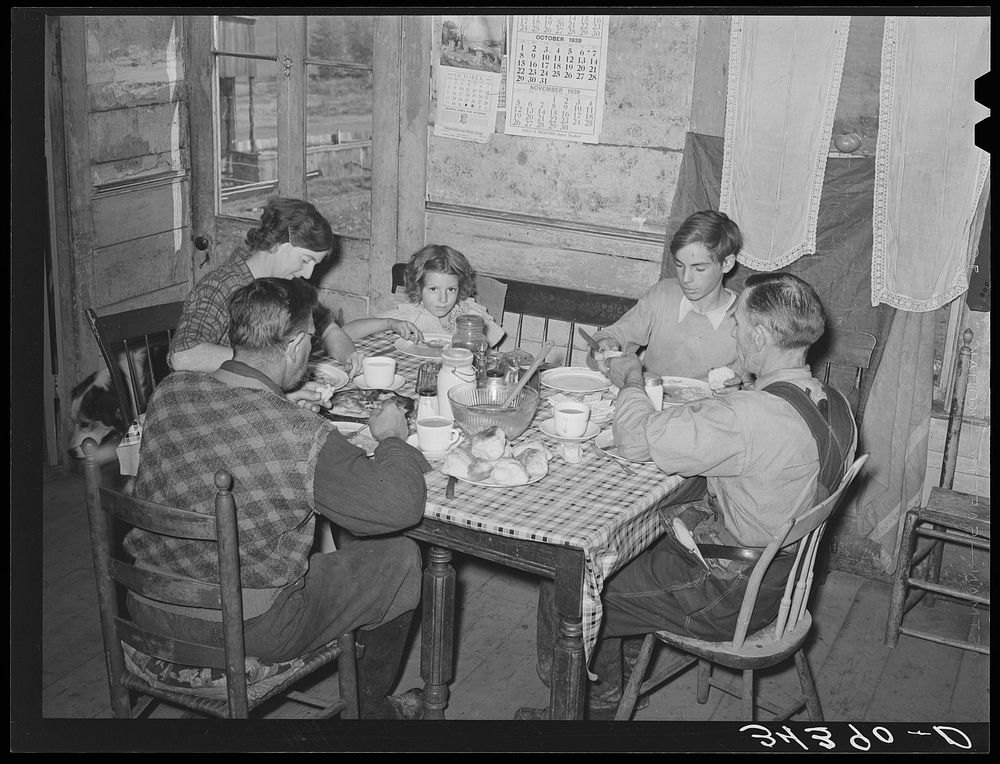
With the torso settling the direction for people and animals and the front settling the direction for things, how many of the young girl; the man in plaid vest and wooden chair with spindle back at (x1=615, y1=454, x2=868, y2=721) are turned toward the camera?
1

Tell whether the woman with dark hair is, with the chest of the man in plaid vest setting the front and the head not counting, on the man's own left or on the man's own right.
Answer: on the man's own left

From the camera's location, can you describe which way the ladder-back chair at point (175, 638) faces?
facing away from the viewer and to the right of the viewer

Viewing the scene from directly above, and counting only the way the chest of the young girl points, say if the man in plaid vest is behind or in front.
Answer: in front

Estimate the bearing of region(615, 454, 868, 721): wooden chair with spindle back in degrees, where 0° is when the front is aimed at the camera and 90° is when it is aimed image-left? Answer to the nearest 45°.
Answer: approximately 135°

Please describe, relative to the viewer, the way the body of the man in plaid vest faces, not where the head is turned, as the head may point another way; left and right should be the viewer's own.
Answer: facing away from the viewer and to the right of the viewer

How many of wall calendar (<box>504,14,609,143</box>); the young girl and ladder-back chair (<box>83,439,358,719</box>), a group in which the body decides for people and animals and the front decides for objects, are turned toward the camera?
2

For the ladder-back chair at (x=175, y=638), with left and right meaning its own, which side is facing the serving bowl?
front

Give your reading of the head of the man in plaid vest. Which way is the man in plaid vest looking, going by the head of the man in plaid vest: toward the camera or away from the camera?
away from the camera

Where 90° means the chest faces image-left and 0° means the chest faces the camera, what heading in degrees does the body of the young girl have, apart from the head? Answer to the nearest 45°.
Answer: approximately 0°

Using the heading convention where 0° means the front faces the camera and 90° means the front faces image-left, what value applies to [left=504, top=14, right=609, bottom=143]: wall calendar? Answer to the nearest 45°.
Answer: approximately 0°

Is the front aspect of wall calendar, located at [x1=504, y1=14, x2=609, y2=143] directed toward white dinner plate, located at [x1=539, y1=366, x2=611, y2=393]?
yes
